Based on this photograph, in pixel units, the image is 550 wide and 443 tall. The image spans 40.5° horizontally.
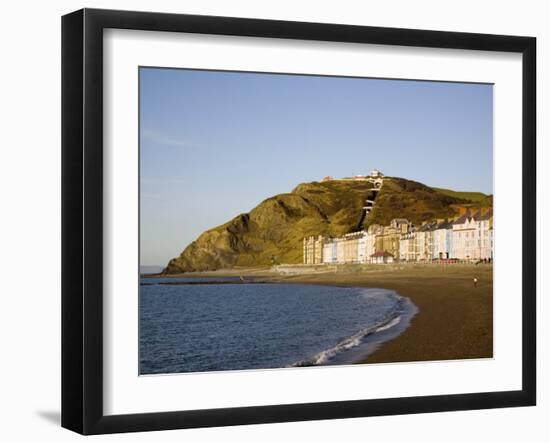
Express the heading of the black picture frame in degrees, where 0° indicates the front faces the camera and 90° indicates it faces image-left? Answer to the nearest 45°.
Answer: approximately 315°
